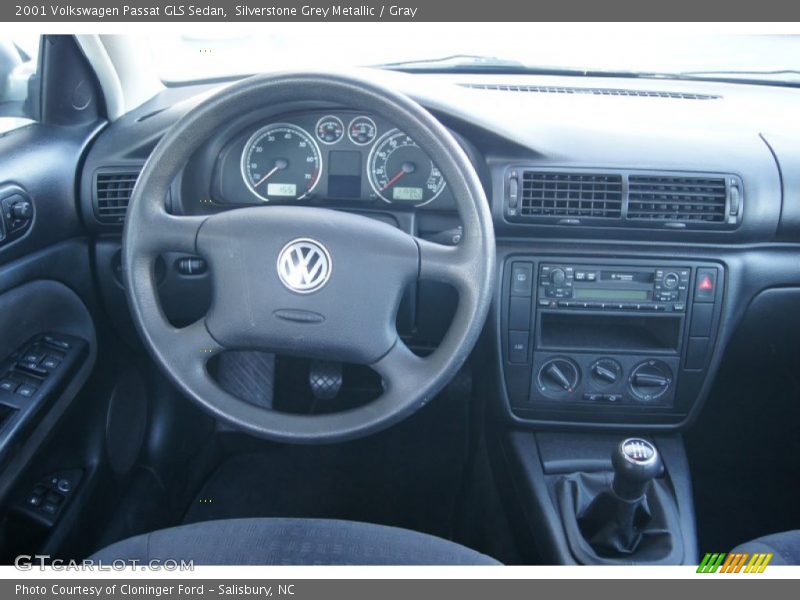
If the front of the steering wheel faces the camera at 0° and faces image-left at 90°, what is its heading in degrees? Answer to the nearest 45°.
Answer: approximately 0°
